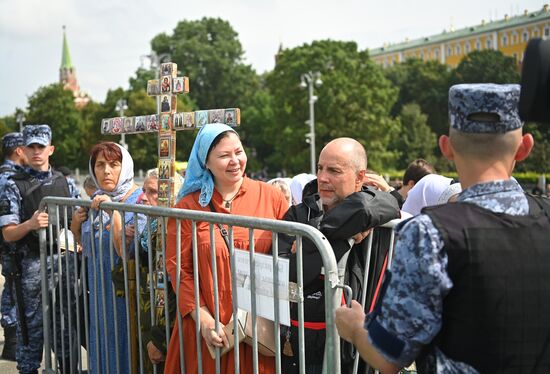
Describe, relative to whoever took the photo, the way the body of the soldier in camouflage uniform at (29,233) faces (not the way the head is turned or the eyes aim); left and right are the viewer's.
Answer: facing the viewer and to the right of the viewer

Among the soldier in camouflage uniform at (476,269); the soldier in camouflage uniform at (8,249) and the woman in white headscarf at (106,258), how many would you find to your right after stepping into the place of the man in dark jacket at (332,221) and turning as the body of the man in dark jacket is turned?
2

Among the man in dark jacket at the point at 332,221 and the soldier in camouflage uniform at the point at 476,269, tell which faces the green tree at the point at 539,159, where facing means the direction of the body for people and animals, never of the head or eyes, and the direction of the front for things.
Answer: the soldier in camouflage uniform

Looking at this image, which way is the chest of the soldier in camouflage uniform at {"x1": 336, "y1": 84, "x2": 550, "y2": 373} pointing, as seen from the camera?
away from the camera

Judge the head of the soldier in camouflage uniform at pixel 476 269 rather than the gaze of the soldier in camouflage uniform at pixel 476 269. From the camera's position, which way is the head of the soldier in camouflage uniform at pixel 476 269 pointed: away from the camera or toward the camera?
away from the camera

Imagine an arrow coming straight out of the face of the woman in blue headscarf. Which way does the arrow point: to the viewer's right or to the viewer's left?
to the viewer's right

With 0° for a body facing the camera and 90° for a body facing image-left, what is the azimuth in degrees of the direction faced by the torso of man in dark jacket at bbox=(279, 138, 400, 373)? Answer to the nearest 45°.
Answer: approximately 45°

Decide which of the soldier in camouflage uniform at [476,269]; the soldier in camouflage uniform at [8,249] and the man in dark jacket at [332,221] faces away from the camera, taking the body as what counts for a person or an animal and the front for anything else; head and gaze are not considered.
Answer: the soldier in camouflage uniform at [476,269]

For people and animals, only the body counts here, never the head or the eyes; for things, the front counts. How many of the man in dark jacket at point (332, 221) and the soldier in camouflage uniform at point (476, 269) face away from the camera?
1
